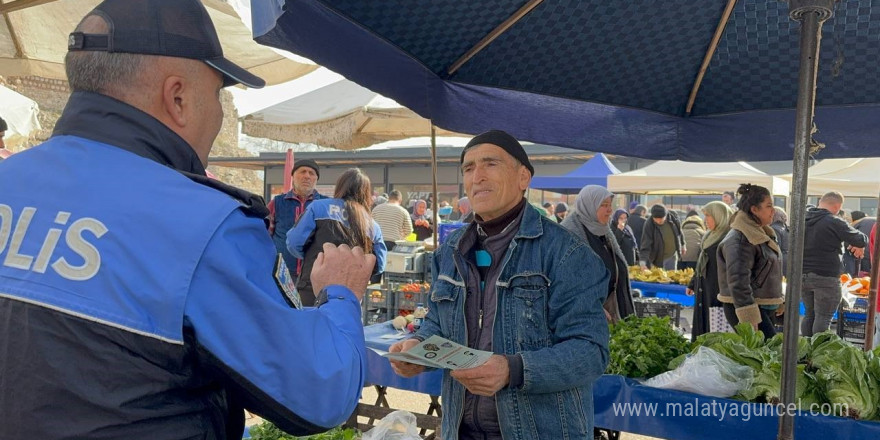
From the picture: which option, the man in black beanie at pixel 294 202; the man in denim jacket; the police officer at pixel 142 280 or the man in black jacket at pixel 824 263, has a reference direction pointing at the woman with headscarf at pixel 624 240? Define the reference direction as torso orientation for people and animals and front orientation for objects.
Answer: the police officer at pixel 142 280

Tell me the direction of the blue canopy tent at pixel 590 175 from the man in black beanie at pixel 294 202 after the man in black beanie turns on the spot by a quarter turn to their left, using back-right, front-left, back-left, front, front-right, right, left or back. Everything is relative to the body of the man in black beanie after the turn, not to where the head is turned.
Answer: front-left

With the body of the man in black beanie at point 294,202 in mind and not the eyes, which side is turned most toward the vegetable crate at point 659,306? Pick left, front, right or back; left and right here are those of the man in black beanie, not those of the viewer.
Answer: left

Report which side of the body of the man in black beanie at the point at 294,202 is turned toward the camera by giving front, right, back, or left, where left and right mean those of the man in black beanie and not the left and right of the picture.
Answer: front

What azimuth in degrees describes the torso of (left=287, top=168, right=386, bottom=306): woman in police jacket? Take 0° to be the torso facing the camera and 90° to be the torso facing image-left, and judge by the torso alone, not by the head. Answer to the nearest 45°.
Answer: approximately 180°

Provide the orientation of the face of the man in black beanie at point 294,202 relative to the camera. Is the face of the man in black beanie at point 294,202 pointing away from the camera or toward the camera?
toward the camera

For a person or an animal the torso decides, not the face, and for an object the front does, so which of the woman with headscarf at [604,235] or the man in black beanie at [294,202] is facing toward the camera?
the man in black beanie

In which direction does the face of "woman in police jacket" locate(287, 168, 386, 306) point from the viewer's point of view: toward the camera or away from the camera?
away from the camera
